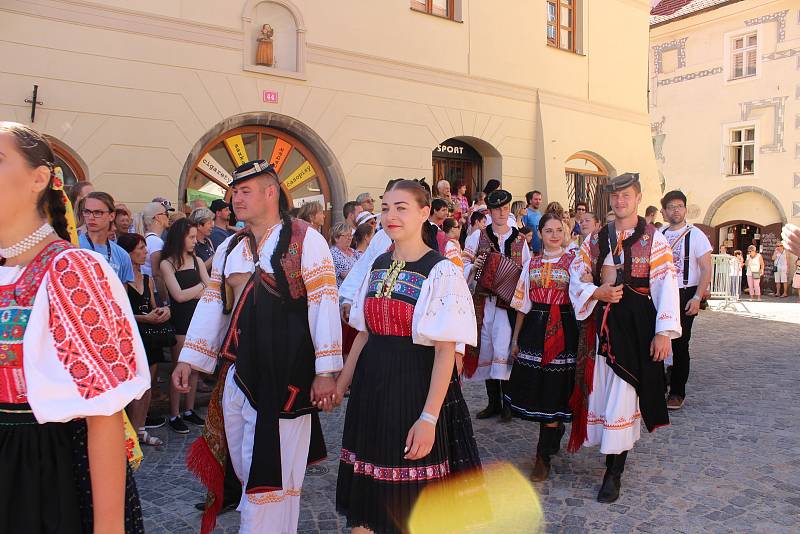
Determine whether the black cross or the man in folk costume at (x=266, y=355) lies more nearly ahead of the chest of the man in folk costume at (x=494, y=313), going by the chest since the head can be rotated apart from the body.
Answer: the man in folk costume

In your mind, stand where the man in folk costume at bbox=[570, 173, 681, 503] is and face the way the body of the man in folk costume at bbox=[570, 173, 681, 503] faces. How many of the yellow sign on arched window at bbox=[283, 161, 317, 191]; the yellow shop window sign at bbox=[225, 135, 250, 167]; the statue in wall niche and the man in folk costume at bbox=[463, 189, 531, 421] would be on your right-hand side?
4

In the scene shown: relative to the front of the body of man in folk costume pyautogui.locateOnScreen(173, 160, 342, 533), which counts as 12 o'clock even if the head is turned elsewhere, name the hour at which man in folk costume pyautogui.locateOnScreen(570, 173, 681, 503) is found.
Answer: man in folk costume pyautogui.locateOnScreen(570, 173, 681, 503) is roughly at 7 o'clock from man in folk costume pyautogui.locateOnScreen(173, 160, 342, 533).

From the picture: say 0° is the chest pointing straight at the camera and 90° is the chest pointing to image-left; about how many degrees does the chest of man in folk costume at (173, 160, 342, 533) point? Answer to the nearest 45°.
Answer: approximately 45°

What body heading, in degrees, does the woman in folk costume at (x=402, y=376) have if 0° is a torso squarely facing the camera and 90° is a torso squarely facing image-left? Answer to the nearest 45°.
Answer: approximately 45°

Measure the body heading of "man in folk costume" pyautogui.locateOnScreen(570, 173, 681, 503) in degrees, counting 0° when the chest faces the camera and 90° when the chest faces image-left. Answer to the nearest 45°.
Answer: approximately 45°
